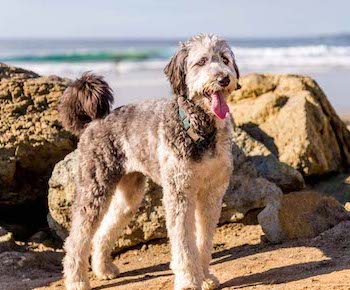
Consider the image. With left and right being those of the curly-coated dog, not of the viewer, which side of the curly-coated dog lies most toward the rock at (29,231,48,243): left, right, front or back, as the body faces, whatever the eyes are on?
back

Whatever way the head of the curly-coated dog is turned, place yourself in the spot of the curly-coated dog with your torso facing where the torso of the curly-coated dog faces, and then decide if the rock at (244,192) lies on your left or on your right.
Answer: on your left

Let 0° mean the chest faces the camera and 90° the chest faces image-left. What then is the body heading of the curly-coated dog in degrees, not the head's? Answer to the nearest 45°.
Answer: approximately 315°

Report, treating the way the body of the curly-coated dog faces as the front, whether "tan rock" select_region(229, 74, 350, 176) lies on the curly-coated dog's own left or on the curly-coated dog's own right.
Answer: on the curly-coated dog's own left

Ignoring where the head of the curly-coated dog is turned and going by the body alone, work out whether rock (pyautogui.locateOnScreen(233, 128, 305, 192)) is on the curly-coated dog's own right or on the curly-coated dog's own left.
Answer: on the curly-coated dog's own left

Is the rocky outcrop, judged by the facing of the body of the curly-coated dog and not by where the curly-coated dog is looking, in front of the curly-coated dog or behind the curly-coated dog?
behind

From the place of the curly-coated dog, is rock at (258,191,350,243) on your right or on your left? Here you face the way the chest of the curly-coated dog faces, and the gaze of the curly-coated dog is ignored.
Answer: on your left
